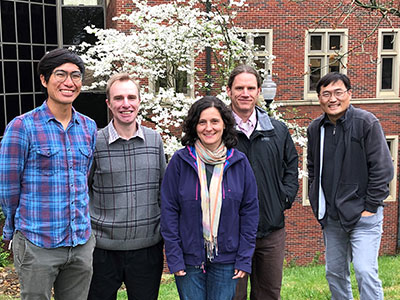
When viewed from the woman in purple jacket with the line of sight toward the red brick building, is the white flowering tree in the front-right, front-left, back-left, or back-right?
front-left

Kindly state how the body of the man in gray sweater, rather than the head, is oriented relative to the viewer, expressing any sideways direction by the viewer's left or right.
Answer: facing the viewer

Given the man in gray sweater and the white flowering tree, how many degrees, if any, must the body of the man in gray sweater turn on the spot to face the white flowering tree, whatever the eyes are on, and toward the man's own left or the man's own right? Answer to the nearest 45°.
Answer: approximately 180°

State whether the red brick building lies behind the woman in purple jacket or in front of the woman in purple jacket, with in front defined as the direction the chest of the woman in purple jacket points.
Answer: behind

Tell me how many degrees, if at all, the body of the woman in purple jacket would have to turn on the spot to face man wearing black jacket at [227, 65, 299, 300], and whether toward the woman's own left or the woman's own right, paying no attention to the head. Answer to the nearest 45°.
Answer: approximately 135° to the woman's own left

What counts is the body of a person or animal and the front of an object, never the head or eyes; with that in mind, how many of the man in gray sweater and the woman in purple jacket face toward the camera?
2

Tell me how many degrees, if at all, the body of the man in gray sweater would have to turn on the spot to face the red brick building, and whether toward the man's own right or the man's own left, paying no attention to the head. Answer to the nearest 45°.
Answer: approximately 135° to the man's own left

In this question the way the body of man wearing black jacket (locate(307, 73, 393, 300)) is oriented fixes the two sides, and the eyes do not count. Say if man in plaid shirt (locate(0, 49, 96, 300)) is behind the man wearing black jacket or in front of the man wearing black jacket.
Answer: in front

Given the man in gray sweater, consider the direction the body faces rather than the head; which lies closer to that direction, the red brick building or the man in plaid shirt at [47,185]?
the man in plaid shirt
